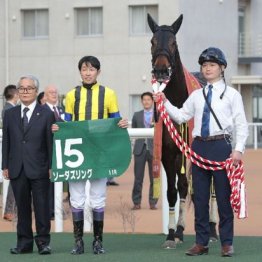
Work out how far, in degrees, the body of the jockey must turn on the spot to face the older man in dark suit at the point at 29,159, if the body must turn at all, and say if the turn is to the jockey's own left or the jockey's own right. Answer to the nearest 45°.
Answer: approximately 90° to the jockey's own right

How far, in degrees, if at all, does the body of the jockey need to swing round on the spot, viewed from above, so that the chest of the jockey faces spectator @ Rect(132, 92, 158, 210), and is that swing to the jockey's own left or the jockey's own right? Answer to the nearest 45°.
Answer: approximately 180°

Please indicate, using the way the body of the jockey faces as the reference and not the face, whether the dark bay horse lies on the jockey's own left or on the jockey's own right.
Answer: on the jockey's own left

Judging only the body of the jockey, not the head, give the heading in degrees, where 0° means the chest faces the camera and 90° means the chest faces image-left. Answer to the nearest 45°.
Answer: approximately 0°
